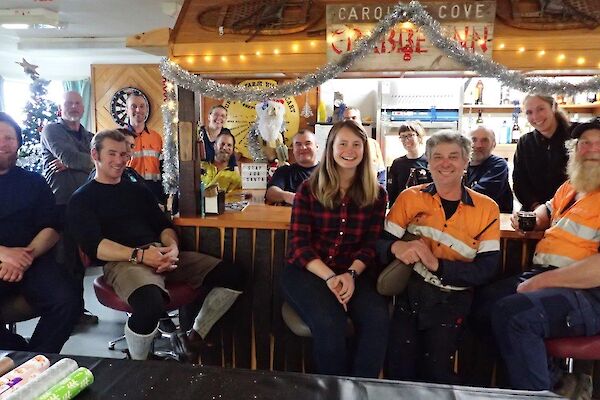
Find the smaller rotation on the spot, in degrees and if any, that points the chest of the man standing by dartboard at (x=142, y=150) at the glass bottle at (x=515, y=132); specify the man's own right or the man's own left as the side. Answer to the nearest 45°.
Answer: approximately 90° to the man's own left

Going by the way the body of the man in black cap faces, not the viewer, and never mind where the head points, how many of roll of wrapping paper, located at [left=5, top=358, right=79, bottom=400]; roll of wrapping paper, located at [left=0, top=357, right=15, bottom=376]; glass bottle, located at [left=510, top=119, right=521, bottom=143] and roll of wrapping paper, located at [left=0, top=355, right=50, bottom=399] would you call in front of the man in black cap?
3

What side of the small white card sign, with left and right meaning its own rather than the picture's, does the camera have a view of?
front

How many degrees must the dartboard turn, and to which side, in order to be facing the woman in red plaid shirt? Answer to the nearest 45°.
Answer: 0° — it already faces them

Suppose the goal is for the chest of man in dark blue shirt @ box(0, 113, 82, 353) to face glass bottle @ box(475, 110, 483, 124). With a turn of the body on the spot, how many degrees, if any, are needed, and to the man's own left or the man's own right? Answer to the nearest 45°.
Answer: approximately 90° to the man's own left

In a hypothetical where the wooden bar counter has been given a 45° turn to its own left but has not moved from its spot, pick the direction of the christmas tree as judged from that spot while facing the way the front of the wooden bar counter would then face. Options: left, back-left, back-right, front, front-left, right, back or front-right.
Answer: back

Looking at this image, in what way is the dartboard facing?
toward the camera

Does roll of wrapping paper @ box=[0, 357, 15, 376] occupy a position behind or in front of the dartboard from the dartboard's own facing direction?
in front

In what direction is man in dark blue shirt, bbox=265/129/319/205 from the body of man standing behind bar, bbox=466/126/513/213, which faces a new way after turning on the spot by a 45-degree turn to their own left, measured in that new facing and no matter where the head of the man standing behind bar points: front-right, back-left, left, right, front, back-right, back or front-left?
right

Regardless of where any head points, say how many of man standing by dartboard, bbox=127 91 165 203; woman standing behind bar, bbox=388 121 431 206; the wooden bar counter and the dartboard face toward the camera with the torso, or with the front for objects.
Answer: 4

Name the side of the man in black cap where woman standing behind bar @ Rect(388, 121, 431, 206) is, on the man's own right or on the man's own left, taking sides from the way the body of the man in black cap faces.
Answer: on the man's own right

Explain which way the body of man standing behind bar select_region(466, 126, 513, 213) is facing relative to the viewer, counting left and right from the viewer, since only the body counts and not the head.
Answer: facing the viewer and to the left of the viewer

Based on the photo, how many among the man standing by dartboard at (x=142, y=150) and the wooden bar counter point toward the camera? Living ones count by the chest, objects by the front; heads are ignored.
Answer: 2

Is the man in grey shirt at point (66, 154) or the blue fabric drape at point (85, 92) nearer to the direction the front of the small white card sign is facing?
the man in grey shirt
